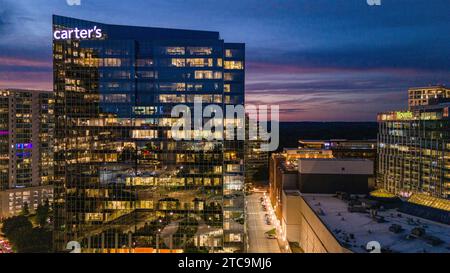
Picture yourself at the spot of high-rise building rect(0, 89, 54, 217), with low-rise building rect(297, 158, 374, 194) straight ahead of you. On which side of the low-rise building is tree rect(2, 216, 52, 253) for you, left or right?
right

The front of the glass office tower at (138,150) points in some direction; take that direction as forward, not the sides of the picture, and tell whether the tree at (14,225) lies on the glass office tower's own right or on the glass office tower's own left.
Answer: on the glass office tower's own right

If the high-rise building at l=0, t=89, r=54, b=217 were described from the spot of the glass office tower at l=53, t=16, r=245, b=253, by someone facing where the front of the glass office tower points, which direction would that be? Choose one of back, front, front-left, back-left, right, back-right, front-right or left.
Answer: back-right

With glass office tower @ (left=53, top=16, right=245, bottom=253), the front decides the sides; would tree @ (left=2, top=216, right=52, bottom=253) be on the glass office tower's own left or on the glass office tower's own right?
on the glass office tower's own right

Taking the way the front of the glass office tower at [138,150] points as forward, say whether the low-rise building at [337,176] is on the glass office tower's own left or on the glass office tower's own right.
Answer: on the glass office tower's own left
